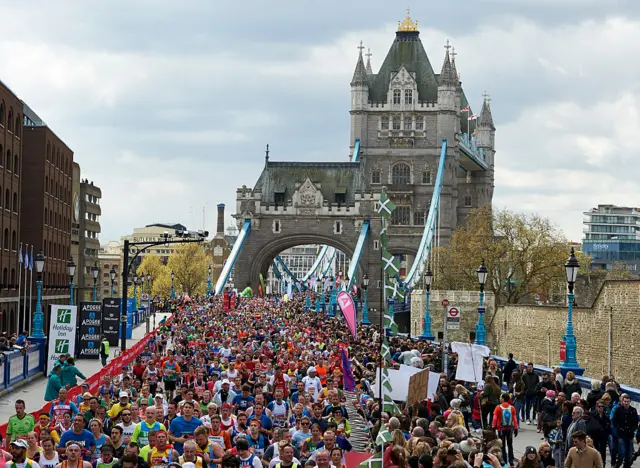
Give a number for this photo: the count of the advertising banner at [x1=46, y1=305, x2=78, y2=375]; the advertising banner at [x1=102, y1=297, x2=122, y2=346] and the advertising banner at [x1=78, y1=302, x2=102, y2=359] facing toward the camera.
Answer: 3

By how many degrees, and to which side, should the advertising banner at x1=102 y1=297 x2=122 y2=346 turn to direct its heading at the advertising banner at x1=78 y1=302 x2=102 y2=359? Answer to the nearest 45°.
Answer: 0° — it already faces it

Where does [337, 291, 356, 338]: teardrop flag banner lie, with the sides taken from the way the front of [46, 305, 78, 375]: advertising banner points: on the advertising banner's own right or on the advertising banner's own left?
on the advertising banner's own left

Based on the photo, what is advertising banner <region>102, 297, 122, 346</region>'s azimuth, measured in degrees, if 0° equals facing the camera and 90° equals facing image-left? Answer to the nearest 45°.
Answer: approximately 0°

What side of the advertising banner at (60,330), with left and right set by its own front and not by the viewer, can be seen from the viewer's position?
front

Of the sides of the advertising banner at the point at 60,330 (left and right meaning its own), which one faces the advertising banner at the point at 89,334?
back

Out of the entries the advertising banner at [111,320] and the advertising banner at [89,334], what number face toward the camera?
2

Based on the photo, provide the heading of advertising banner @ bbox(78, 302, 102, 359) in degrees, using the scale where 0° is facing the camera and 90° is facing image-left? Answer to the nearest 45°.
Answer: approximately 0°

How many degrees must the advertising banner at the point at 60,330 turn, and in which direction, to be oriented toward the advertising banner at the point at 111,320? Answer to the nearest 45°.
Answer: approximately 180°

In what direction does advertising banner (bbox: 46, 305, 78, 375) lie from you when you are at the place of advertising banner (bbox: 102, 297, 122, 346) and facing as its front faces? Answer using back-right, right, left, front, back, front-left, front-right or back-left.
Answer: front

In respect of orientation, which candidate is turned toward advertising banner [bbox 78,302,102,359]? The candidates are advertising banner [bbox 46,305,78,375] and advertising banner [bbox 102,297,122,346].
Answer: advertising banner [bbox 102,297,122,346]
